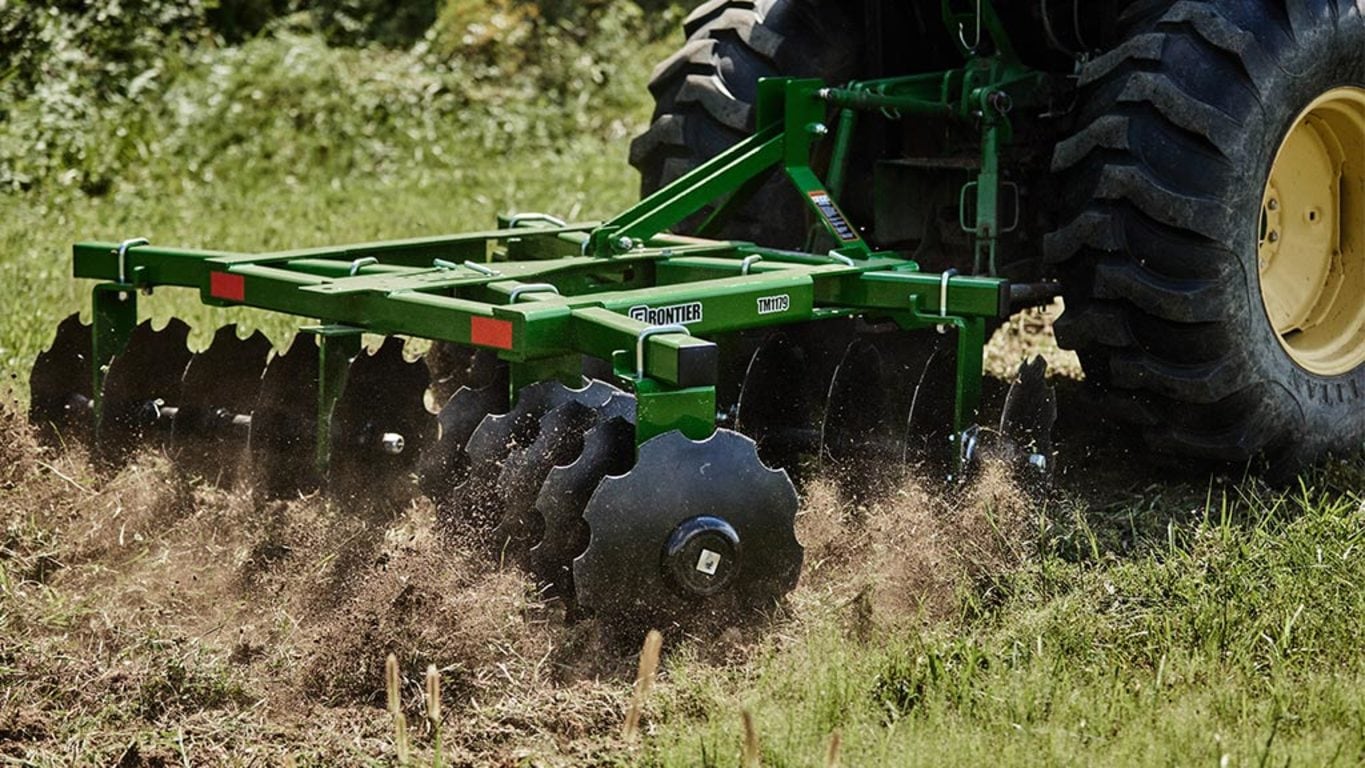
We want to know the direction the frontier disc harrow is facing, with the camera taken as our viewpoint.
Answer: facing away from the viewer and to the right of the viewer
